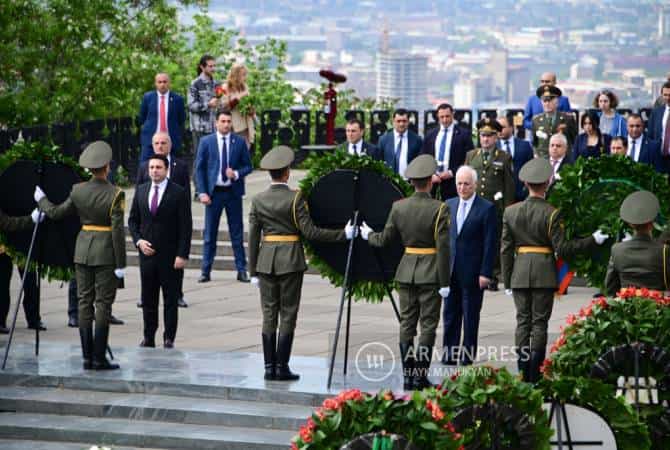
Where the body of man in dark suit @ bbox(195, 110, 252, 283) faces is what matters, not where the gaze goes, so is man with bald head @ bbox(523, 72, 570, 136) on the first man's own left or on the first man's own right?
on the first man's own left

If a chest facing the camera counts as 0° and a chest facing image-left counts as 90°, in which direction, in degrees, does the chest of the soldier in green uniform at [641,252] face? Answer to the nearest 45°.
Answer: approximately 180°

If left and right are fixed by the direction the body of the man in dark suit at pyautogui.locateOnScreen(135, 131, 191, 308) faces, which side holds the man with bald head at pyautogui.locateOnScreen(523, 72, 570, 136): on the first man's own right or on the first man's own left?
on the first man's own left

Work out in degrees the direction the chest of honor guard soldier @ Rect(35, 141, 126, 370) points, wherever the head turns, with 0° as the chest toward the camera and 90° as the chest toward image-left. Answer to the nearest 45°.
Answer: approximately 225°

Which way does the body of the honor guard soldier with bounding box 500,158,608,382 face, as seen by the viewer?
away from the camera
